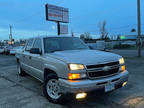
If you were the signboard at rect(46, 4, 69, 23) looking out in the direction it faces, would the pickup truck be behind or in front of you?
in front

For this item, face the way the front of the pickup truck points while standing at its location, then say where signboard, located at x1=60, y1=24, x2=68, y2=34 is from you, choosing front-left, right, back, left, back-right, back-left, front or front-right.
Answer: back-left

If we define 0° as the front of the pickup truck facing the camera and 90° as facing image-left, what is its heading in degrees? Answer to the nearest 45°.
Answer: approximately 315°

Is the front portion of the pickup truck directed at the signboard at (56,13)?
no

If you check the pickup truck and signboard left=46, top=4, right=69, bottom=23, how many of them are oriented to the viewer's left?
0

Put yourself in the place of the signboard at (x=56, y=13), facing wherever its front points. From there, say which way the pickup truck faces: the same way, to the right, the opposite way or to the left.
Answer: the same way

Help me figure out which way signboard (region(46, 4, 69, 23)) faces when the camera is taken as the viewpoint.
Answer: facing the viewer and to the right of the viewer

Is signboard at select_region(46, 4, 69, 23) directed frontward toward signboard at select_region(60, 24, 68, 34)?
no
